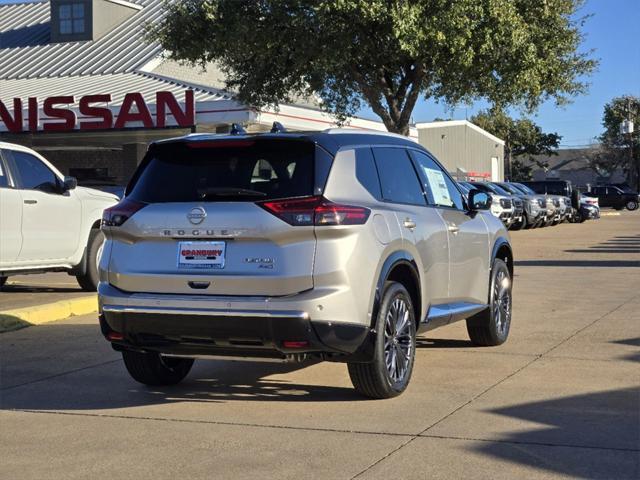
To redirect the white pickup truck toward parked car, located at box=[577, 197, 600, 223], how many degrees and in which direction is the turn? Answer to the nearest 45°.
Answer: approximately 45° to its left

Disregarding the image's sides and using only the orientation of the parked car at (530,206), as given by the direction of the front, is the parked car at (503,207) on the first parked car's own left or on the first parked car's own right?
on the first parked car's own right

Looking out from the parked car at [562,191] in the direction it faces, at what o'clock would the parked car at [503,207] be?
the parked car at [503,207] is roughly at 2 o'clock from the parked car at [562,191].

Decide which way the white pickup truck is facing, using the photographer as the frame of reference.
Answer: facing to the right of the viewer

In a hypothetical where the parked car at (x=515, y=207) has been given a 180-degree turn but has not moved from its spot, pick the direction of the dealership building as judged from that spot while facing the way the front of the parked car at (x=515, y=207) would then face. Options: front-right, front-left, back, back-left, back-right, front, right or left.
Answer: front-left

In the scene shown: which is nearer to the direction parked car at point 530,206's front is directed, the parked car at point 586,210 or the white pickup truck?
the white pickup truck
